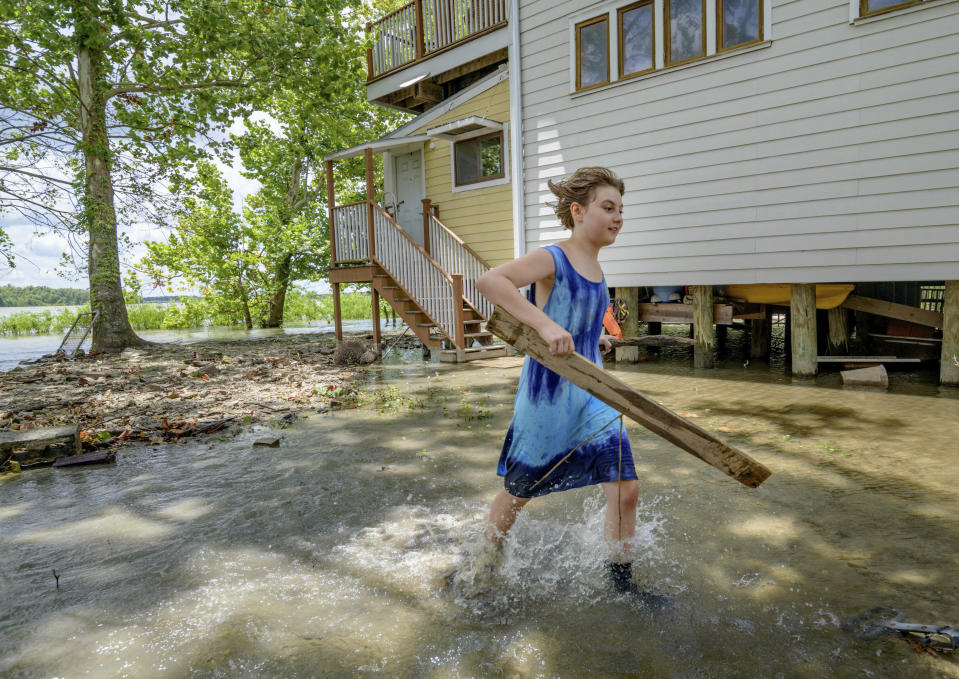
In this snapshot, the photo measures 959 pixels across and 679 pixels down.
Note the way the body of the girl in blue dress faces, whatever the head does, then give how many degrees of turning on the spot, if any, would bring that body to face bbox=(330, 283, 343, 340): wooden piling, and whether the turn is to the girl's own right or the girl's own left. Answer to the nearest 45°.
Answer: approximately 180°

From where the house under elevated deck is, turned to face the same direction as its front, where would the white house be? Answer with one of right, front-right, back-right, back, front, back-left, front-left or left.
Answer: left

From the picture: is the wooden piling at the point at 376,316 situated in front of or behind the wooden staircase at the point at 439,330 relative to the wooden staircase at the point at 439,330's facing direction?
behind

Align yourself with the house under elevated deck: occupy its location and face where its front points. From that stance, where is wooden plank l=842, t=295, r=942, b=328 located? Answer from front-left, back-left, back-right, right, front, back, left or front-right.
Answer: left

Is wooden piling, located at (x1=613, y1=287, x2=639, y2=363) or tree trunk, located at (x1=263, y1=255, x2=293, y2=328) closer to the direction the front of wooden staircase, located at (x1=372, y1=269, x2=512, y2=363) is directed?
the wooden piling

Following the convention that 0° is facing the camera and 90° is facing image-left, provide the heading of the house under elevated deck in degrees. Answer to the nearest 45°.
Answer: approximately 45°

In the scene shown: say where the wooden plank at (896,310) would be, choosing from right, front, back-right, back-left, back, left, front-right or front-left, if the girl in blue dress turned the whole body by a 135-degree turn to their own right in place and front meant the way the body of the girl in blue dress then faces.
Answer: back-right

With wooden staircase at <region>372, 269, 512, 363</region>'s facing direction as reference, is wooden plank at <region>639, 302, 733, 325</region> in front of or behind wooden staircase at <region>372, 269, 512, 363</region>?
in front

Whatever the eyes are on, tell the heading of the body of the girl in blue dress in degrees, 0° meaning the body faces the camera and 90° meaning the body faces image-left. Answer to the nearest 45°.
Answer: approximately 315°

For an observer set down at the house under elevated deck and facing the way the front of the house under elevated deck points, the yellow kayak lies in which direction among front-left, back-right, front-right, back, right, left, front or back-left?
left

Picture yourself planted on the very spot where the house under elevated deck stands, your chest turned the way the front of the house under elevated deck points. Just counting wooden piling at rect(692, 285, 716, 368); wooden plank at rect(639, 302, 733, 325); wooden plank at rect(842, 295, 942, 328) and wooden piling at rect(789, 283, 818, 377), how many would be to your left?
4

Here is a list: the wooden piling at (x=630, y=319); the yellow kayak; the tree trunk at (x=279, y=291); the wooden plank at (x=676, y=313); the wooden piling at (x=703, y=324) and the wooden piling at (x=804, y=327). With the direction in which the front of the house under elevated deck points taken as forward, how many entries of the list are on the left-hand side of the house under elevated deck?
5

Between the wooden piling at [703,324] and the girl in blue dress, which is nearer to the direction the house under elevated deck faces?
the girl in blue dress

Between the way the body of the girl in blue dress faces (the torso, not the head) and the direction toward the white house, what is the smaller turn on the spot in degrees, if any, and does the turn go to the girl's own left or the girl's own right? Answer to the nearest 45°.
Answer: approximately 90° to the girl's own left

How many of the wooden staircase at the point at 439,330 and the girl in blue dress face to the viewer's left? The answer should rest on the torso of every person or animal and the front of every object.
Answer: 0

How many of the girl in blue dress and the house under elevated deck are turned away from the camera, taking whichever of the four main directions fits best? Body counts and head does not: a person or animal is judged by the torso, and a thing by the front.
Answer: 0
